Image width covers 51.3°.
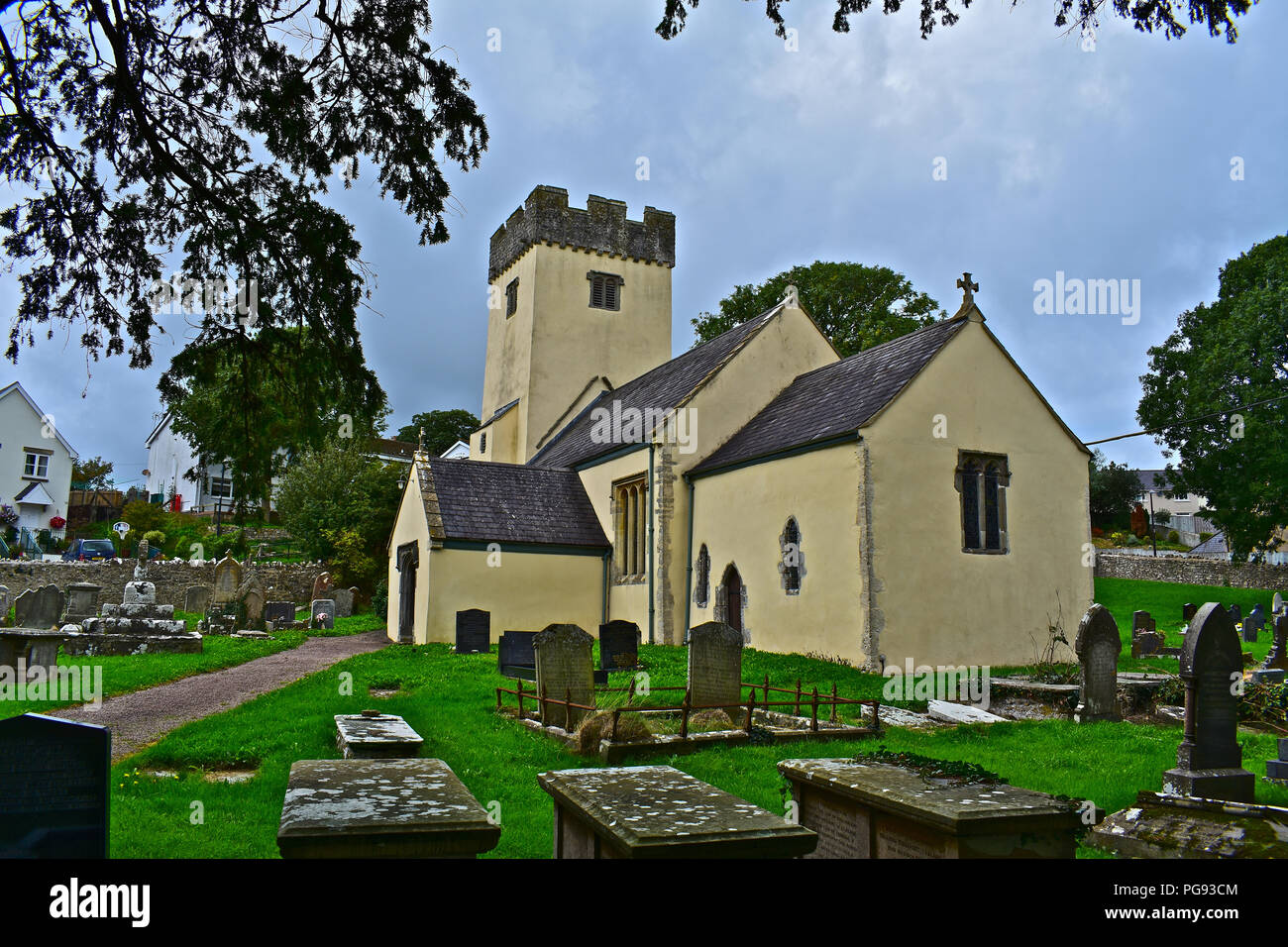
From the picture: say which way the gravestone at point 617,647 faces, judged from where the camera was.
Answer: facing the viewer

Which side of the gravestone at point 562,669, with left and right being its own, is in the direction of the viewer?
front

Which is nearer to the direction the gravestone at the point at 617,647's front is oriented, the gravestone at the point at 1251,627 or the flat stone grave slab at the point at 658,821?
the flat stone grave slab

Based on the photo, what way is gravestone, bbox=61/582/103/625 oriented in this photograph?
toward the camera

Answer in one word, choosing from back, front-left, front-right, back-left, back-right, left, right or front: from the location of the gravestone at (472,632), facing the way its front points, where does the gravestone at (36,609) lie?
right

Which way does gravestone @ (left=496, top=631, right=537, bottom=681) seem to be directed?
toward the camera

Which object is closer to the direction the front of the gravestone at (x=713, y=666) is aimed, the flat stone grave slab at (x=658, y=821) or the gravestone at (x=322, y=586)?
the flat stone grave slab

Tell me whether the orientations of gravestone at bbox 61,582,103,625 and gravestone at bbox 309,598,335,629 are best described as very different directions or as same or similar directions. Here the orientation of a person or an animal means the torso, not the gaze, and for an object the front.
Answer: same or similar directions

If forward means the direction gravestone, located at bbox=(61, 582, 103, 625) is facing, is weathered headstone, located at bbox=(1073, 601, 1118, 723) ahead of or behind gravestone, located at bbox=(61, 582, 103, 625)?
ahead
